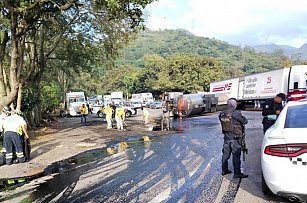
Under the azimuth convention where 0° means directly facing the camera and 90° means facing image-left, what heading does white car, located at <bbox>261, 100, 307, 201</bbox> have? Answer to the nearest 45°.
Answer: approximately 180°

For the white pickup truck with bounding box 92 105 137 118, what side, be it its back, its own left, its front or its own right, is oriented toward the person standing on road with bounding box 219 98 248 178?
right

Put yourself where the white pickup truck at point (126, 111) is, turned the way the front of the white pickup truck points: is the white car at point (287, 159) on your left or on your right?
on your right

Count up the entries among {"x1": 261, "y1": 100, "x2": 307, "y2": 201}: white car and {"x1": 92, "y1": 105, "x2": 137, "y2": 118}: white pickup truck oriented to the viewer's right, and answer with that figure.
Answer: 1

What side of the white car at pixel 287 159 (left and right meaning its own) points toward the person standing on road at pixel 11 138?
left

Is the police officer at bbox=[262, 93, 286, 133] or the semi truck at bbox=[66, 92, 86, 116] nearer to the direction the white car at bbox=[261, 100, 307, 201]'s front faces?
the police officer

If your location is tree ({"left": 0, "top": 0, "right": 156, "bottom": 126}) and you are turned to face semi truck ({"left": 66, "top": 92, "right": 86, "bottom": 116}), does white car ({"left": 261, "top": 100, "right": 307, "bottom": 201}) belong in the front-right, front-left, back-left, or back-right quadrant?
back-right

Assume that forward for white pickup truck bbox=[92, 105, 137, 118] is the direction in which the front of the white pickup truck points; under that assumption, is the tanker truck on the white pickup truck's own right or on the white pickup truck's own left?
on the white pickup truck's own right

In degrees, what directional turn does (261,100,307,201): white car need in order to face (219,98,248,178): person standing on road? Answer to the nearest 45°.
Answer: approximately 45° to its left

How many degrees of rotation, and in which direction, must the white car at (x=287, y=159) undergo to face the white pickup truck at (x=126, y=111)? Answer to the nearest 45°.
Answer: approximately 45° to its left

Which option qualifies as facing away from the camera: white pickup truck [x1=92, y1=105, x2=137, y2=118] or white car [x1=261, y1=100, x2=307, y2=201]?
the white car

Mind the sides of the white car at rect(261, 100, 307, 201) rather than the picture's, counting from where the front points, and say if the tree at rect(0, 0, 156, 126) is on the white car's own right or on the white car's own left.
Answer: on the white car's own left

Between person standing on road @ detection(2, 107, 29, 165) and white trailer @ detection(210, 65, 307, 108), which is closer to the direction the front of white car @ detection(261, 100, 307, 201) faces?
the white trailer
